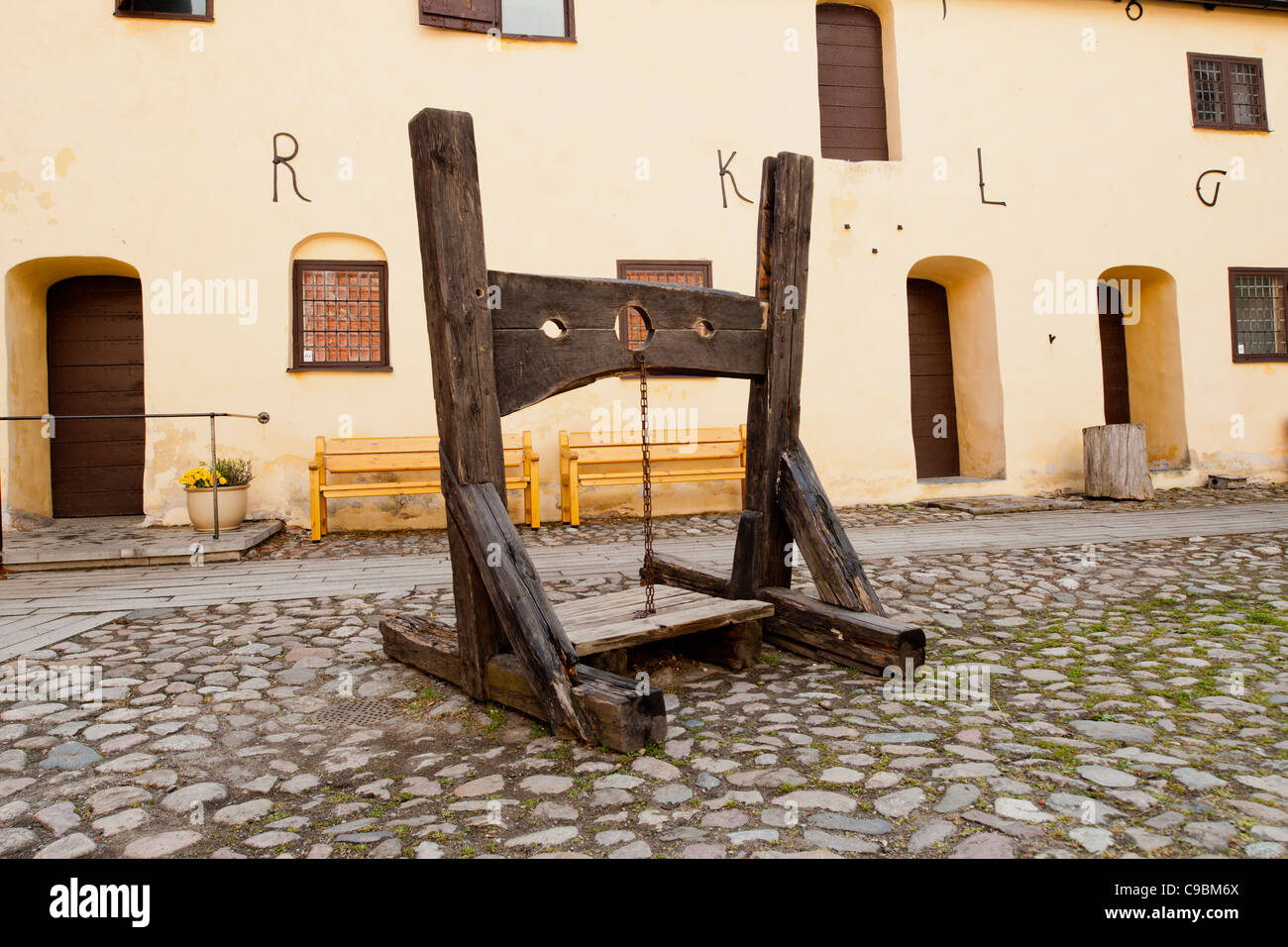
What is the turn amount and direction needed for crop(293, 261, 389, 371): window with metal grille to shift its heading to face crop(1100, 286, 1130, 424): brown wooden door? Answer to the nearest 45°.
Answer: approximately 90° to its left

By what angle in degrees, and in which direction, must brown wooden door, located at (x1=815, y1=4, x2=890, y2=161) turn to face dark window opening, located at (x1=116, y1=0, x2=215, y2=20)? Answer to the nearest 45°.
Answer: approximately 45° to its right

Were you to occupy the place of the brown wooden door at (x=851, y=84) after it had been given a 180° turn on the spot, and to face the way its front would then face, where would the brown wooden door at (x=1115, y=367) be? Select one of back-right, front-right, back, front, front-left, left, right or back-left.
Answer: front-right

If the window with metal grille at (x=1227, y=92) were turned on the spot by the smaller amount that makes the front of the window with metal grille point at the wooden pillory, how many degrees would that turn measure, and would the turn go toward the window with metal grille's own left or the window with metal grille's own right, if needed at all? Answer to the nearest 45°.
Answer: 0° — it already faces it

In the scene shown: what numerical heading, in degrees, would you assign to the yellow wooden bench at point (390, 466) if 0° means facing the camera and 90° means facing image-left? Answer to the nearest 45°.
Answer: approximately 0°

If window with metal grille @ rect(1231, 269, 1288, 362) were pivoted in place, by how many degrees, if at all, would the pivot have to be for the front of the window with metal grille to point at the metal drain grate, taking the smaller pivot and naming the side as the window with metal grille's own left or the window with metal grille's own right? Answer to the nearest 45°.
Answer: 0° — it already faces it
